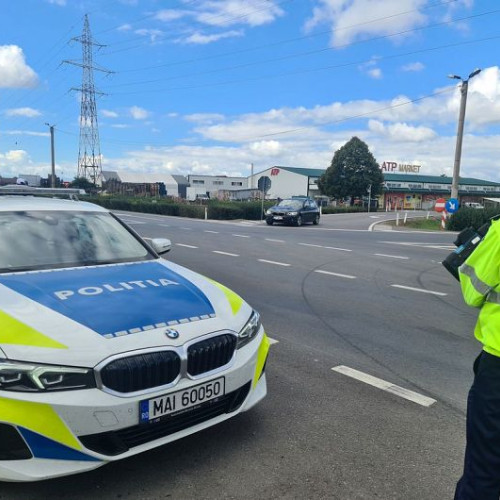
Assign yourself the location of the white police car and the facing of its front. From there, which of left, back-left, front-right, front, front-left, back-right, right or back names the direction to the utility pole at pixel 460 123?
left

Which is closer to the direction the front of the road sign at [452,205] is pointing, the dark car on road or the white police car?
the white police car

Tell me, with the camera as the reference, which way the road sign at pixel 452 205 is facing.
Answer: facing the viewer

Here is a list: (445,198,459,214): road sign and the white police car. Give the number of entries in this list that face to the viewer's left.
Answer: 0

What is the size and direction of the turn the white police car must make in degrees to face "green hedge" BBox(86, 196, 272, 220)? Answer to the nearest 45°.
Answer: approximately 135° to its left

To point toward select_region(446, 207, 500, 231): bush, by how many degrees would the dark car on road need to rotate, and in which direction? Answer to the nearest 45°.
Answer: approximately 135° to its left

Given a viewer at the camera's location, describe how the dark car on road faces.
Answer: facing the viewer and to the left of the viewer

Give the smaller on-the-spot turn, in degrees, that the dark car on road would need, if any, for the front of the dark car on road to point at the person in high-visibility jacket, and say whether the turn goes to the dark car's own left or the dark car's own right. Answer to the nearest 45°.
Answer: approximately 45° to the dark car's own left

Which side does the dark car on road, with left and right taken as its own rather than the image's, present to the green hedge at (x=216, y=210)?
right

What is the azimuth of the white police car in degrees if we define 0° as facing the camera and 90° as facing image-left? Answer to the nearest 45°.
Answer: approximately 315°

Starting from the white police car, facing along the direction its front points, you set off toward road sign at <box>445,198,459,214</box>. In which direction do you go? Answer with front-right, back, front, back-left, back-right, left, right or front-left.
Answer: left

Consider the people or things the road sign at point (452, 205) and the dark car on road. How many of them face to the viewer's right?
0

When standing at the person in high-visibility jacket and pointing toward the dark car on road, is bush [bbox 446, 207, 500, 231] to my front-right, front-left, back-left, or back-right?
front-right

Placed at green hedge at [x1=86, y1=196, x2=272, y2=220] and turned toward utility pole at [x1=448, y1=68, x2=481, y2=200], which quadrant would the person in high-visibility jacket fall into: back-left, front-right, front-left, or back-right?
front-right

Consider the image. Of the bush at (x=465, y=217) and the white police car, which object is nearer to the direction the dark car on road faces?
the white police car

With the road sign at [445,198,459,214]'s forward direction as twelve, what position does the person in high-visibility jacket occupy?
The person in high-visibility jacket is roughly at 12 o'clock from the road sign.

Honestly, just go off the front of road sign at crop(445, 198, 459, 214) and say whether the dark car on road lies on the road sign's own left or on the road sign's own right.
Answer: on the road sign's own right
